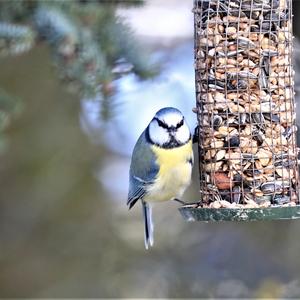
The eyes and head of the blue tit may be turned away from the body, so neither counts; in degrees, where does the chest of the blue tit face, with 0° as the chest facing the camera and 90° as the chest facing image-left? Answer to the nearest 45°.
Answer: approximately 315°
